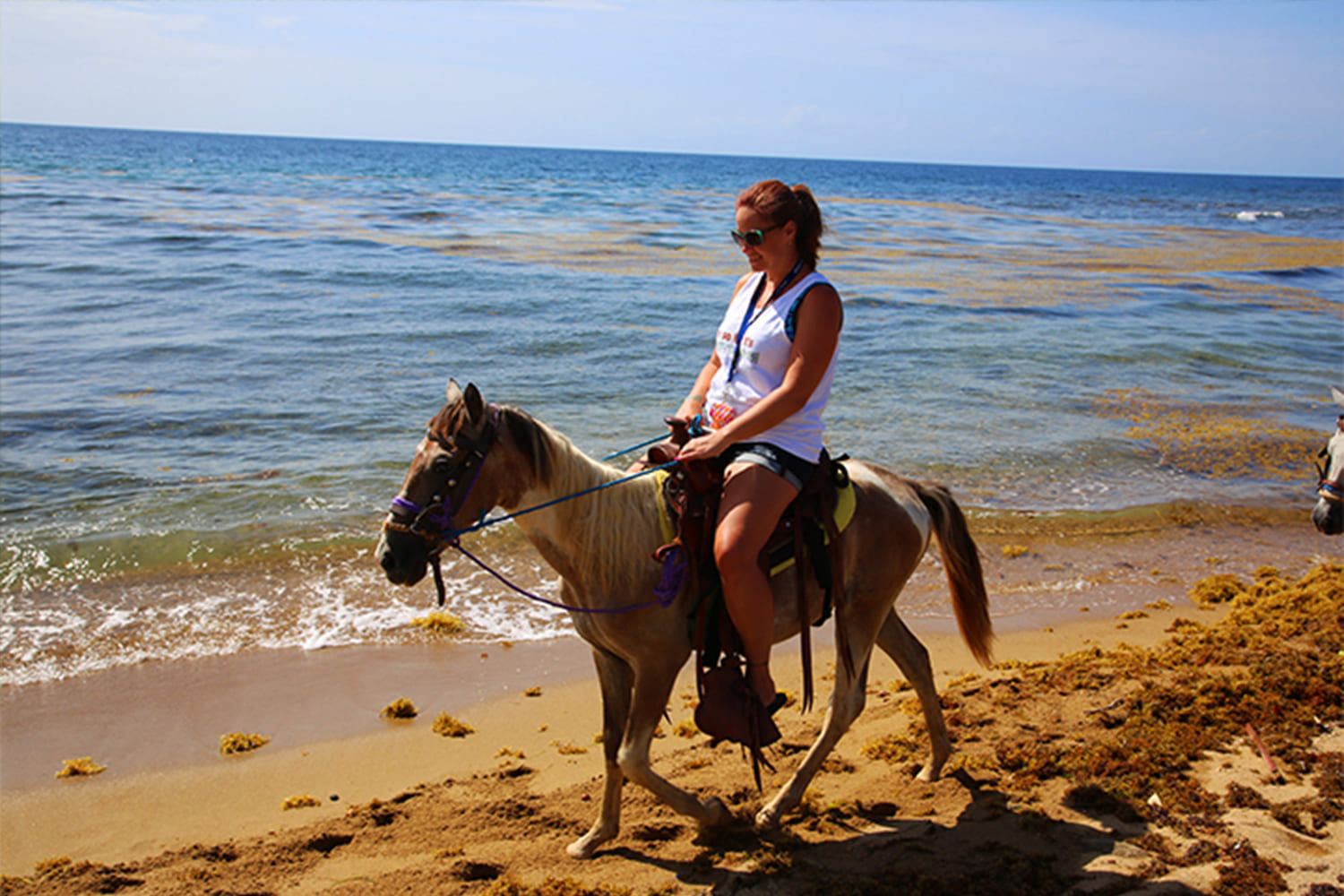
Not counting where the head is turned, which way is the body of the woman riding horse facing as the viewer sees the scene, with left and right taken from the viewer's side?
facing the viewer and to the left of the viewer

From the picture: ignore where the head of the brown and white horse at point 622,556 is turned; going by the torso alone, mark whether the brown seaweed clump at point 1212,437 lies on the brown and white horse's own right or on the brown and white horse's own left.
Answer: on the brown and white horse's own right

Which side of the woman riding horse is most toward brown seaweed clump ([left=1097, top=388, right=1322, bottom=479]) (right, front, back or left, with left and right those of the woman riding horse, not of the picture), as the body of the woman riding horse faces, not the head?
back

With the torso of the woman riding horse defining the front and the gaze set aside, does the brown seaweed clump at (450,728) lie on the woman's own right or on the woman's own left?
on the woman's own right

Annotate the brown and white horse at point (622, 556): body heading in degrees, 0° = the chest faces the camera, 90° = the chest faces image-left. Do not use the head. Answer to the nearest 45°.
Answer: approximately 90°

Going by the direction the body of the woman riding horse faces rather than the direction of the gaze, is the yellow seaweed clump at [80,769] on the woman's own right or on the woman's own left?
on the woman's own right

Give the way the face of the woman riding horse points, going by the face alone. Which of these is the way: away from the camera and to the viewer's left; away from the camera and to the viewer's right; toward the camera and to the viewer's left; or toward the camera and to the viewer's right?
toward the camera and to the viewer's left
